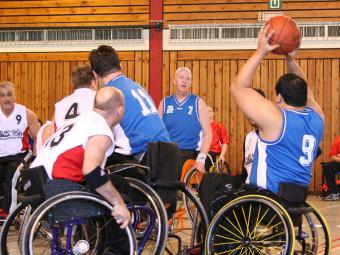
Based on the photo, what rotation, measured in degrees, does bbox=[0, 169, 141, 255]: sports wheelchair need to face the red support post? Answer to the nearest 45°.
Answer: approximately 45° to its left

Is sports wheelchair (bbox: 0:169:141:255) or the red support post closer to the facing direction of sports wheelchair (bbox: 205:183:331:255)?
the red support post

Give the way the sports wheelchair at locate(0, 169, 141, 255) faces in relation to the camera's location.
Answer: facing away from the viewer and to the right of the viewer

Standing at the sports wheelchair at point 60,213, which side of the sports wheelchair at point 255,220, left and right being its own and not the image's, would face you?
left

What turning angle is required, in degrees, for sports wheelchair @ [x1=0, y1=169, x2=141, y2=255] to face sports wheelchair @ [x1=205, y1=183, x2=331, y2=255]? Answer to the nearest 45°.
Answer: approximately 45° to its right

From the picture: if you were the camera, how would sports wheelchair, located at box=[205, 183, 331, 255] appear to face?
facing away from the viewer and to the left of the viewer
